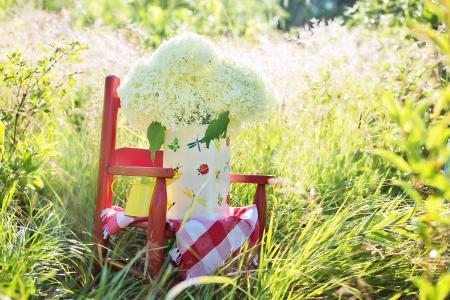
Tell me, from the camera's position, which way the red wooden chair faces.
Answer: facing the viewer and to the right of the viewer
